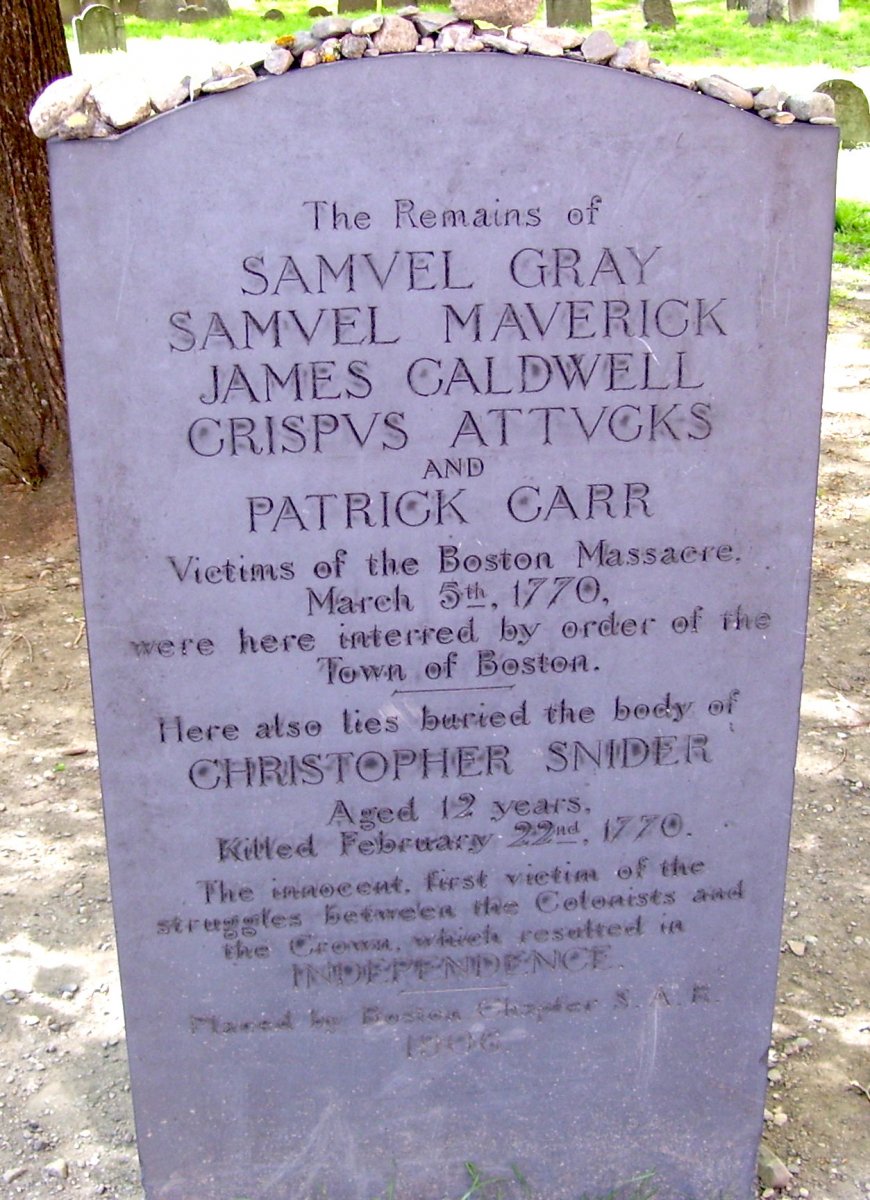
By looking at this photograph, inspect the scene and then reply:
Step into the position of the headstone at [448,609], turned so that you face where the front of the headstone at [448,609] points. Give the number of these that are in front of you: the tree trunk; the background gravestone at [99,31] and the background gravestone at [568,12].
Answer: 0

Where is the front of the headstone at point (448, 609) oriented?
toward the camera

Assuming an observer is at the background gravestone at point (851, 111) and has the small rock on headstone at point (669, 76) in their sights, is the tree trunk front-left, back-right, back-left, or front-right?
front-right

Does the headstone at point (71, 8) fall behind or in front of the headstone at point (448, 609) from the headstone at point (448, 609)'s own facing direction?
behind

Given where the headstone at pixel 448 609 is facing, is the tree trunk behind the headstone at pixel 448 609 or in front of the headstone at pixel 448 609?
behind
